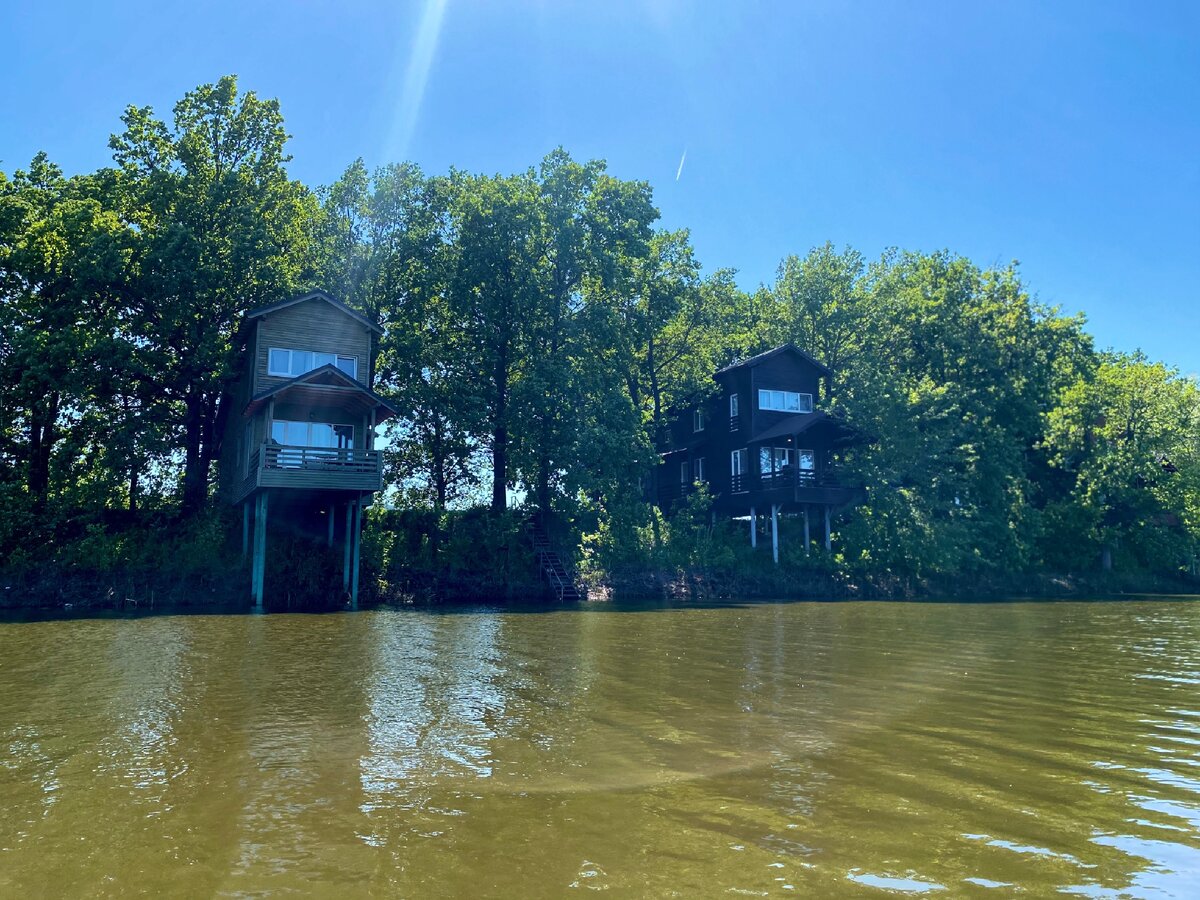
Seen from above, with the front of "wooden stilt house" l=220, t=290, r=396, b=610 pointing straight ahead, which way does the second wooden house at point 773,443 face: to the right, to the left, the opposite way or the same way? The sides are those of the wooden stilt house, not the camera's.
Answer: the same way

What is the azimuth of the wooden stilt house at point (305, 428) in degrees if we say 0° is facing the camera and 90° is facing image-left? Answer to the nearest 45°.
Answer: approximately 0°

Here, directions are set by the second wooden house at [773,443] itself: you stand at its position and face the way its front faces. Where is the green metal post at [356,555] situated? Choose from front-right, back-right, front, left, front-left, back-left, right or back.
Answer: right

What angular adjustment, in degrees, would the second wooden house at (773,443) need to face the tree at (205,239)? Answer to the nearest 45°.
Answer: approximately 90° to its right

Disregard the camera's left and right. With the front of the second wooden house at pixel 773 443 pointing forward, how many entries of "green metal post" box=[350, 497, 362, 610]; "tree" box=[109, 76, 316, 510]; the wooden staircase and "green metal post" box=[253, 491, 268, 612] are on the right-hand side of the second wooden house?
4

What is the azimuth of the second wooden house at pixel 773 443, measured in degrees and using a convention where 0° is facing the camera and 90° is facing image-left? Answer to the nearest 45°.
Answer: approximately 315°

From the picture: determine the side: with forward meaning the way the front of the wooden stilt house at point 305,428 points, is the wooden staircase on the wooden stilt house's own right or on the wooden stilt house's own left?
on the wooden stilt house's own left

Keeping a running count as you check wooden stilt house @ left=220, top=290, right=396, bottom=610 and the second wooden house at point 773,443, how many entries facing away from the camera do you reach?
0

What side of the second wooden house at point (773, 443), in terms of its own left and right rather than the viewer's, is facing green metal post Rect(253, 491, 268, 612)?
right

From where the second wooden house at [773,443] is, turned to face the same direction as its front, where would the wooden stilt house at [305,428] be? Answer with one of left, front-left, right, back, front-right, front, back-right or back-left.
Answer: right
